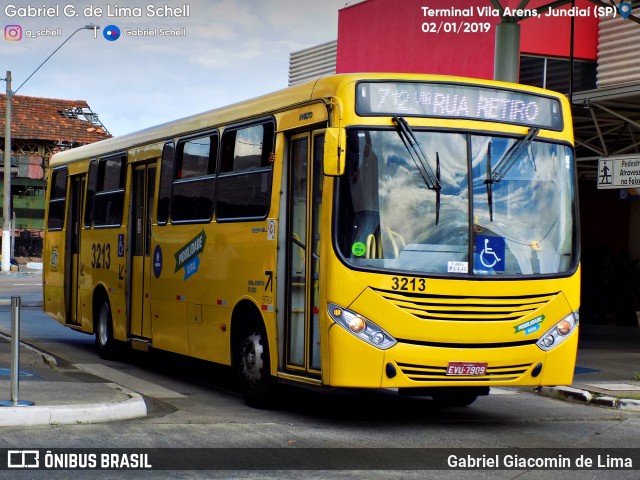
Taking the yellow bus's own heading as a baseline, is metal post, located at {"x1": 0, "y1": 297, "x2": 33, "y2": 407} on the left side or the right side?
on its right

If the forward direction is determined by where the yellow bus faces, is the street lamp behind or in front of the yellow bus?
behind

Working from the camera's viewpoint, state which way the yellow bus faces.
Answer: facing the viewer and to the right of the viewer
